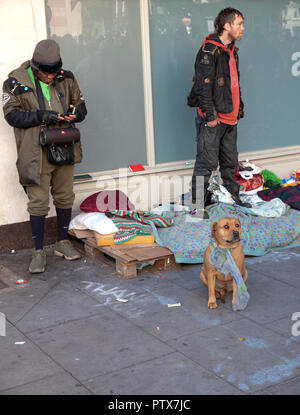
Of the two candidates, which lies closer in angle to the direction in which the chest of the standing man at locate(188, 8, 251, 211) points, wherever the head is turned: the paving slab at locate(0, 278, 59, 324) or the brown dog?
the brown dog

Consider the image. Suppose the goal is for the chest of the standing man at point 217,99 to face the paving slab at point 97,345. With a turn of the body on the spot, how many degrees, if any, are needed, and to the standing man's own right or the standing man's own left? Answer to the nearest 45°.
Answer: approximately 45° to the standing man's own right

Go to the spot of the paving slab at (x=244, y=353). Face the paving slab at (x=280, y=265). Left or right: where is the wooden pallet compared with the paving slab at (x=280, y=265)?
left

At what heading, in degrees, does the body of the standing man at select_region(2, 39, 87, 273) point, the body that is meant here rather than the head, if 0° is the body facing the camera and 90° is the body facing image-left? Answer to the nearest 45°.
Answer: approximately 315°

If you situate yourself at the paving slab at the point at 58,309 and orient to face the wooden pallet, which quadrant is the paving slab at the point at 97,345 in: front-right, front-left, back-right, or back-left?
back-right

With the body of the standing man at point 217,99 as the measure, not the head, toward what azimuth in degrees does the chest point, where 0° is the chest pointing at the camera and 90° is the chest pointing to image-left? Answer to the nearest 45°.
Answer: approximately 315°

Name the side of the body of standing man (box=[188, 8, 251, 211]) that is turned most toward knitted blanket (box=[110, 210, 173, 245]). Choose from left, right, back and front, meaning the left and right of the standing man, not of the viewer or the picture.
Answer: right
